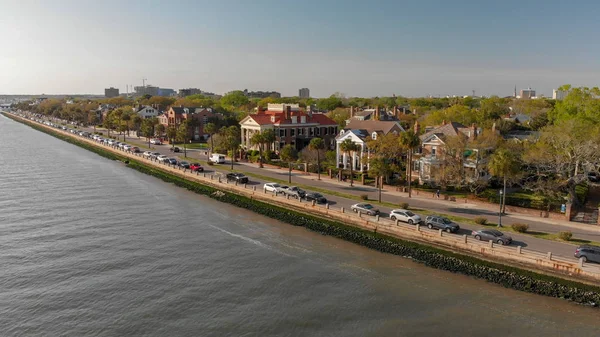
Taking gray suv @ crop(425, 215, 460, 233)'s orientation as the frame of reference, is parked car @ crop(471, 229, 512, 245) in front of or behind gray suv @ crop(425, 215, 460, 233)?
in front

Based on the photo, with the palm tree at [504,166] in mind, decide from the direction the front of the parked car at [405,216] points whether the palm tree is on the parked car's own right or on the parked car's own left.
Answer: on the parked car's own left

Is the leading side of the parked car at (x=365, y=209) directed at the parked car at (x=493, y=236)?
yes

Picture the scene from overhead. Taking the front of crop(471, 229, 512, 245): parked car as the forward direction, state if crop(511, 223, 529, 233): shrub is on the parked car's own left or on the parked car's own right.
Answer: on the parked car's own left

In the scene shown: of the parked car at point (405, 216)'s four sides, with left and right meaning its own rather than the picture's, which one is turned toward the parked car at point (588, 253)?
front

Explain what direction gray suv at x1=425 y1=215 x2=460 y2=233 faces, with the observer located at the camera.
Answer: facing the viewer and to the right of the viewer

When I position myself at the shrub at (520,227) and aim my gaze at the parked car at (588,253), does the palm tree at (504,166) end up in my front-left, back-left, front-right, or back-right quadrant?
back-left

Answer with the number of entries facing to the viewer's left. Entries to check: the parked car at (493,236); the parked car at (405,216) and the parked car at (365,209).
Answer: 0

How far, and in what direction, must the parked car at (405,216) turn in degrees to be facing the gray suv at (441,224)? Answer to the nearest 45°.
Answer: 0° — it already faces it

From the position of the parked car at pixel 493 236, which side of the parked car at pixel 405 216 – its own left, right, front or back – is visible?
front
